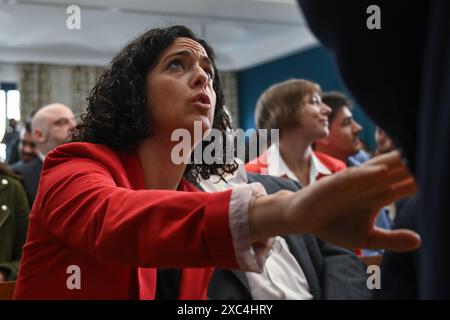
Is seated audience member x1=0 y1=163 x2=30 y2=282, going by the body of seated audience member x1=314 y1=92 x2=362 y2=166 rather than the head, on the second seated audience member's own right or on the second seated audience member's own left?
on the second seated audience member's own right

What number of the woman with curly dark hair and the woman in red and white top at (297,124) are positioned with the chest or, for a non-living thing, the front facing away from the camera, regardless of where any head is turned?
0

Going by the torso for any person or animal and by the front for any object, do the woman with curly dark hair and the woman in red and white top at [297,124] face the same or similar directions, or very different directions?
same or similar directions

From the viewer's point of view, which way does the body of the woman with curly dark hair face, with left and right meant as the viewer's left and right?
facing the viewer and to the right of the viewer

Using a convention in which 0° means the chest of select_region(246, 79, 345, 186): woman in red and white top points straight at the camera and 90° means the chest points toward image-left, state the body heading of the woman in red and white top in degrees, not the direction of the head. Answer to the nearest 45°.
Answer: approximately 315°

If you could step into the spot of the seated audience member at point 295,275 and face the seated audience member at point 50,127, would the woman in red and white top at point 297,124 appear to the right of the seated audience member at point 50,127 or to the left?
right

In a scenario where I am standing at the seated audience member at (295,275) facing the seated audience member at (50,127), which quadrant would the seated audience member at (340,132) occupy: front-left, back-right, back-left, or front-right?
front-right

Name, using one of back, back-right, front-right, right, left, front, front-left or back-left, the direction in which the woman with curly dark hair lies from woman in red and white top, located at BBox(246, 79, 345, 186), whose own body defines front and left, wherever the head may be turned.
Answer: front-right

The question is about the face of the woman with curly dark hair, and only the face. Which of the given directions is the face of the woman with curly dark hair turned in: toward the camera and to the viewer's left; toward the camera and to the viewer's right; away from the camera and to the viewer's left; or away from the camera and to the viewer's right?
toward the camera and to the viewer's right

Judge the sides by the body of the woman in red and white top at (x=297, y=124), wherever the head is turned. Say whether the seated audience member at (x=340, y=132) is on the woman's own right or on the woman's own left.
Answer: on the woman's own left
